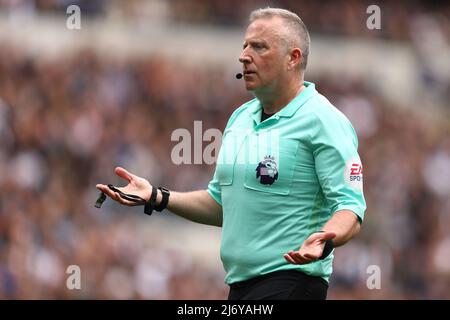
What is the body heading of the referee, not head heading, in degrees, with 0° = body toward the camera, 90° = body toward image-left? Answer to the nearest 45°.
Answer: approximately 45°
